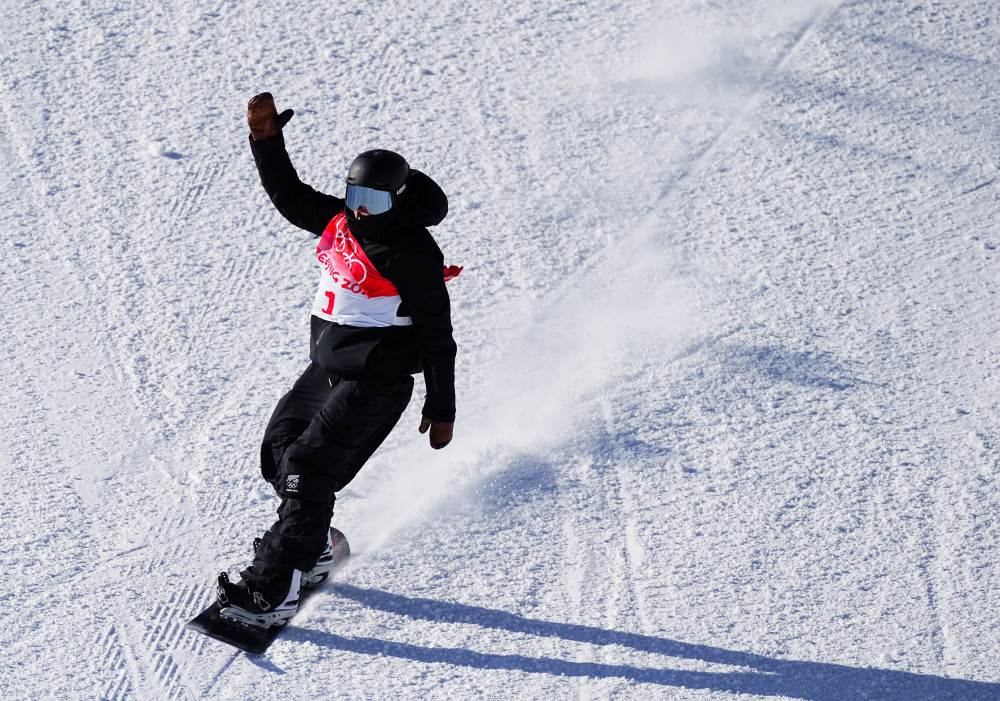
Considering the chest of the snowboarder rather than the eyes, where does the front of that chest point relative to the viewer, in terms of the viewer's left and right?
facing the viewer and to the left of the viewer
